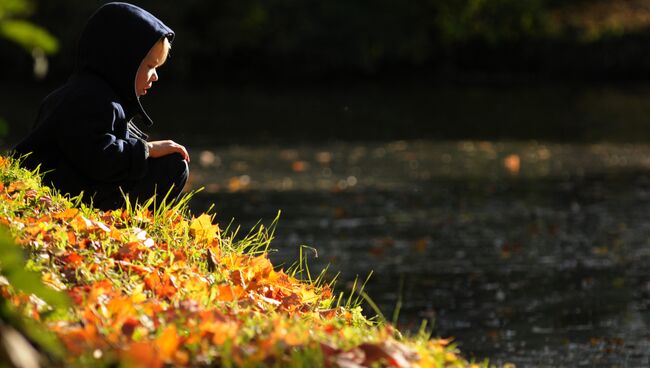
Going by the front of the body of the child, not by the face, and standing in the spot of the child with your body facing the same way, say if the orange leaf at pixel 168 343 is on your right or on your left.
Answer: on your right

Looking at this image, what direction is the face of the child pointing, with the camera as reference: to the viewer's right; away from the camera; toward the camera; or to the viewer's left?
to the viewer's right

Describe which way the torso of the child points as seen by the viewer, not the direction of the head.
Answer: to the viewer's right

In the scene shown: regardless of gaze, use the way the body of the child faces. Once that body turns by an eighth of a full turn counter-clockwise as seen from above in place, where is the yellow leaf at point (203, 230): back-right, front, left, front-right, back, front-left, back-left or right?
right

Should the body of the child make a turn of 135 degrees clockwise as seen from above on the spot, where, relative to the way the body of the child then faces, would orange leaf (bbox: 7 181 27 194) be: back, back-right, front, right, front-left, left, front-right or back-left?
front

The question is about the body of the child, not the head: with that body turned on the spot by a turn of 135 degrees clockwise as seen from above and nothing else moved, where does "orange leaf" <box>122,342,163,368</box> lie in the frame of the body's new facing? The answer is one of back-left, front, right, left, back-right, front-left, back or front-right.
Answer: front-left
